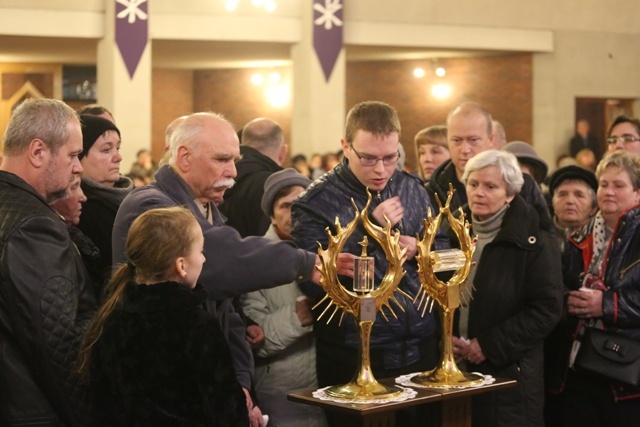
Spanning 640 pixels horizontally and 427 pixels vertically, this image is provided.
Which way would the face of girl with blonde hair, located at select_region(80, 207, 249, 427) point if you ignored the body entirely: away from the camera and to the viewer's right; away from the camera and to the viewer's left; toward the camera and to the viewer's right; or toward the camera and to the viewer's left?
away from the camera and to the viewer's right

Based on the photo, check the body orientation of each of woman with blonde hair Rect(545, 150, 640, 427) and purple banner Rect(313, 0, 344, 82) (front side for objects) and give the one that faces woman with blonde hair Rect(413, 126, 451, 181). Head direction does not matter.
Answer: the purple banner

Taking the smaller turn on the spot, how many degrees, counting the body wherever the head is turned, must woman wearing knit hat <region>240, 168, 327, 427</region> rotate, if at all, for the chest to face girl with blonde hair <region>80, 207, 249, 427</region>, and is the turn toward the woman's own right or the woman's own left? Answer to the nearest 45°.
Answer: approximately 45° to the woman's own right

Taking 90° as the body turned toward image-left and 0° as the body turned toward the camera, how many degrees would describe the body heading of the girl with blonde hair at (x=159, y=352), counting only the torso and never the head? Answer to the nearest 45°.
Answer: approximately 225°

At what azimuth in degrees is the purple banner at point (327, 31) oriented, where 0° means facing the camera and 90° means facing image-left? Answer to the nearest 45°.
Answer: approximately 0°

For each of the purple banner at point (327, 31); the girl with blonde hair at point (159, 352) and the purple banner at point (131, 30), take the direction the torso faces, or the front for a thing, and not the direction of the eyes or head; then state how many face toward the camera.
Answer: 2

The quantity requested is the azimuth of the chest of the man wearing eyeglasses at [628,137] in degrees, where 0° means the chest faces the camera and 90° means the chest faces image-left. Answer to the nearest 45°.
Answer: approximately 45°

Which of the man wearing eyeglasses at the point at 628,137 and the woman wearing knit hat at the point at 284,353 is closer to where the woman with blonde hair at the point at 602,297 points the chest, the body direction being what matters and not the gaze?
the woman wearing knit hat

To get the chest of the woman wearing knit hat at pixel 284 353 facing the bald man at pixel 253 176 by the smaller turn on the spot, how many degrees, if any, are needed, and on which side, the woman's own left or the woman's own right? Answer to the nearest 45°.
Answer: approximately 135° to the woman's own left
